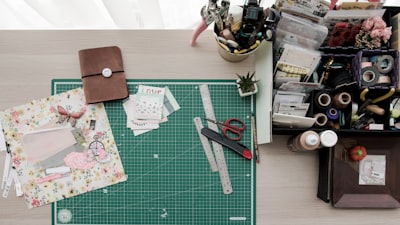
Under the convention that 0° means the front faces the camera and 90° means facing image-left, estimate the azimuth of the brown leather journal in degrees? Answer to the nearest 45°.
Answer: approximately 0°
